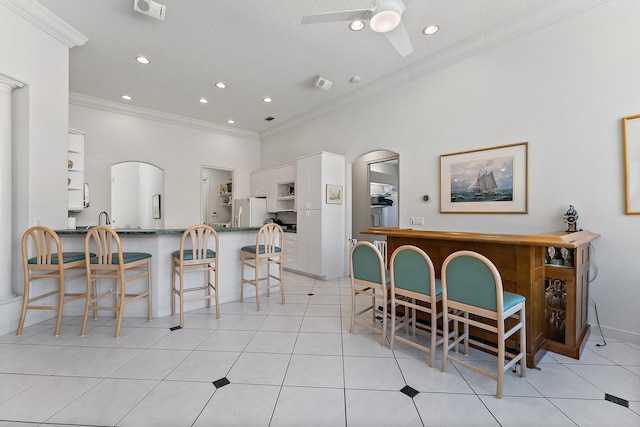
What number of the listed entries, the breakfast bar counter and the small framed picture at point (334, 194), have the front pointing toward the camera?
2

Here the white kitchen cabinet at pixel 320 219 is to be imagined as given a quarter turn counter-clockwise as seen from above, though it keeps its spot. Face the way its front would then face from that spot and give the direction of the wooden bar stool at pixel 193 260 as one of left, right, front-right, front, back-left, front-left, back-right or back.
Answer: right

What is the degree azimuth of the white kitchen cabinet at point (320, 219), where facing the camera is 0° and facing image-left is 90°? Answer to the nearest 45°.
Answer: approximately 45°

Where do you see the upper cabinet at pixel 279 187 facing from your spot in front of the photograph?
facing the viewer and to the left of the viewer

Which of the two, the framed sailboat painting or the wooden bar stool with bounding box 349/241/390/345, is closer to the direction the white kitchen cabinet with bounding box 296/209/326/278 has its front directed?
the wooden bar stool

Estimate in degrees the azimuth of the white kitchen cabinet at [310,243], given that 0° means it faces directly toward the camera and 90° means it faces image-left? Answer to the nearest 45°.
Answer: approximately 45°

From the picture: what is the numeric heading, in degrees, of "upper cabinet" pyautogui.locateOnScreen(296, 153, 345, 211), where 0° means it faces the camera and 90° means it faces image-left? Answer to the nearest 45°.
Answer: approximately 45°

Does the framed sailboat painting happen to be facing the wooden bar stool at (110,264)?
yes

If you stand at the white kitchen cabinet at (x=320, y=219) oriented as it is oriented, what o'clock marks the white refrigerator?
The white refrigerator is roughly at 3 o'clock from the white kitchen cabinet.

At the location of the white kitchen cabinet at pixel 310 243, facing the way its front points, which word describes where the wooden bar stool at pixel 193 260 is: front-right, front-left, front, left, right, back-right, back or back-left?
front

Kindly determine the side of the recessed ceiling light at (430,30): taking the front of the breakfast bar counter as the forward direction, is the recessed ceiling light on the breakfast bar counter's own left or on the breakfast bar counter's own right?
on the breakfast bar counter's own left

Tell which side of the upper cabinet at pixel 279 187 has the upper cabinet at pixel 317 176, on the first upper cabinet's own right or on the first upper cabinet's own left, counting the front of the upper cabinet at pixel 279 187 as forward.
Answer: on the first upper cabinet's own left

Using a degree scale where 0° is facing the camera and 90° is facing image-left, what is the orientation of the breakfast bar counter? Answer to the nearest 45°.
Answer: approximately 0°

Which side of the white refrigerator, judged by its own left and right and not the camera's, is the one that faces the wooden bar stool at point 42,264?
front

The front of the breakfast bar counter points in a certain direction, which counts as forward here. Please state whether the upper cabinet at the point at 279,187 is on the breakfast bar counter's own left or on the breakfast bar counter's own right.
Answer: on the breakfast bar counter's own left

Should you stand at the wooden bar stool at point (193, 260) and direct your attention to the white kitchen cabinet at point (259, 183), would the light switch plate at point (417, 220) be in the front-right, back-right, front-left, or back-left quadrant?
front-right

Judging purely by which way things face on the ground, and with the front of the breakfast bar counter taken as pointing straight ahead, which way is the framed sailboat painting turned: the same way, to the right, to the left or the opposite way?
to the right

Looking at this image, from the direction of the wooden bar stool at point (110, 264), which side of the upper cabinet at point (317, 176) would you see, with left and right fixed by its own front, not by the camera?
front

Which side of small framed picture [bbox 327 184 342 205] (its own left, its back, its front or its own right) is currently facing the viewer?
front

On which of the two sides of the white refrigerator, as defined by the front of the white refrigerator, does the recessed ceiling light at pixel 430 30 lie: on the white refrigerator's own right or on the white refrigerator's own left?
on the white refrigerator's own left
